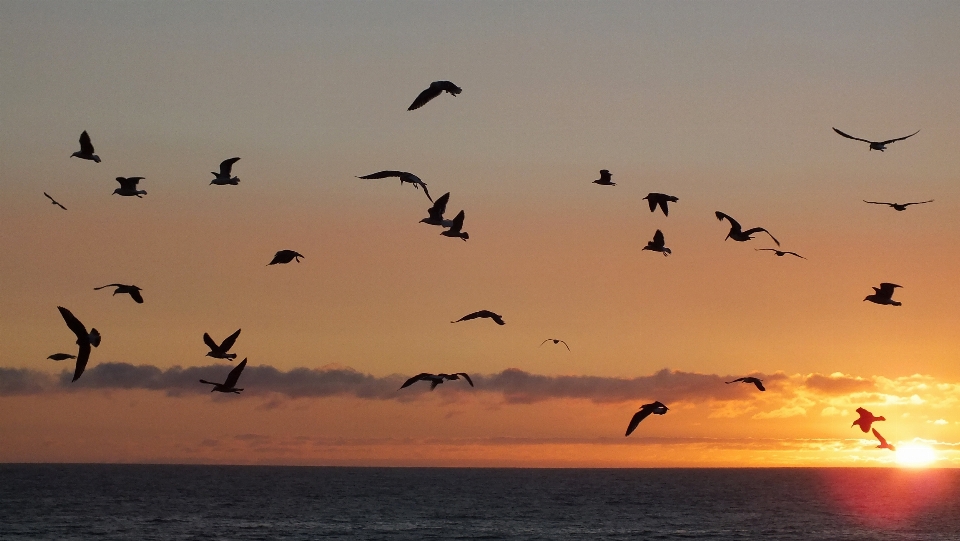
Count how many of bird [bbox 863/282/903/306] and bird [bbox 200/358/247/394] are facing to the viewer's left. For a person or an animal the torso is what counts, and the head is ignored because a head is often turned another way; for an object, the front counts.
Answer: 2

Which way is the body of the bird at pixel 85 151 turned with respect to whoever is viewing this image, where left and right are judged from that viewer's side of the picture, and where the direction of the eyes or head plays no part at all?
facing to the left of the viewer

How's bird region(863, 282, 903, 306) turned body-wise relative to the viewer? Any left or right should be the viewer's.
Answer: facing to the left of the viewer

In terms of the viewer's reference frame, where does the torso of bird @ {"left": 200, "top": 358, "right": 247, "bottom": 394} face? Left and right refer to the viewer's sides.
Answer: facing to the left of the viewer
